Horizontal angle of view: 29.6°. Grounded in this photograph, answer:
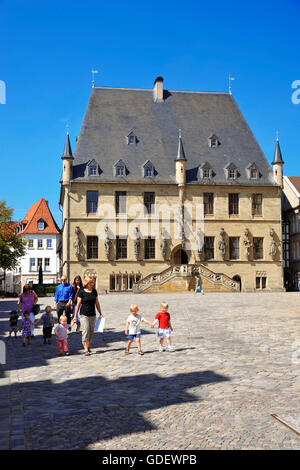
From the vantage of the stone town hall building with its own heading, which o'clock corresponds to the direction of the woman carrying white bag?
The woman carrying white bag is roughly at 12 o'clock from the stone town hall building.

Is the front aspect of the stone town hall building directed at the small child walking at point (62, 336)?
yes

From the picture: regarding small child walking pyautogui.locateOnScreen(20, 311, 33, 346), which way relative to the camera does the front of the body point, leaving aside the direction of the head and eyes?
toward the camera

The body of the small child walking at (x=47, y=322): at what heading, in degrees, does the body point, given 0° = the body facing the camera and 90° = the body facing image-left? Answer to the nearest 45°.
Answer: approximately 0°

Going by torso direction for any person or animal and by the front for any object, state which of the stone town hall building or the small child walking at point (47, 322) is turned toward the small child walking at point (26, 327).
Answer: the stone town hall building

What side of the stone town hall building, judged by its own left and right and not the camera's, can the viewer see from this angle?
front

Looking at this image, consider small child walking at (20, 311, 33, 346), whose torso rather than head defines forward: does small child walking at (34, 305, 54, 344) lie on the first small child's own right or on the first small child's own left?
on the first small child's own left

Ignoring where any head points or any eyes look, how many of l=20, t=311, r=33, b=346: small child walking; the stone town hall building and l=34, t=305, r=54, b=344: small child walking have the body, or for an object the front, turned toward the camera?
3

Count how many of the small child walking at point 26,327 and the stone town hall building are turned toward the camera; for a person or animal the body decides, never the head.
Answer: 2

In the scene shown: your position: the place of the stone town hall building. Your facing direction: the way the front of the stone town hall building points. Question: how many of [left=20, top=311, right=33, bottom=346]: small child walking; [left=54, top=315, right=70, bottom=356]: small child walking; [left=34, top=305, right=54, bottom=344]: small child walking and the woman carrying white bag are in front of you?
4

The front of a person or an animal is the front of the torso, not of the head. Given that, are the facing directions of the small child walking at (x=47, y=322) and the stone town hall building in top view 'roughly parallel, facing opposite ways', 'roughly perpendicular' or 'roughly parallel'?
roughly parallel

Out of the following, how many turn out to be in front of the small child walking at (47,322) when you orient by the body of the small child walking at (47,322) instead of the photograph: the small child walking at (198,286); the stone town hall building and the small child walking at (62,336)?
1

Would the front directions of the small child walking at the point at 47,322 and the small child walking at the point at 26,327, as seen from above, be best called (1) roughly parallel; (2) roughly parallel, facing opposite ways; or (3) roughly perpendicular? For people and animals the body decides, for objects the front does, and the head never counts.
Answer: roughly parallel

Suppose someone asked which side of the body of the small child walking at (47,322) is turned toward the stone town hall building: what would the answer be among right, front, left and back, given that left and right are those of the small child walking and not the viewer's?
back

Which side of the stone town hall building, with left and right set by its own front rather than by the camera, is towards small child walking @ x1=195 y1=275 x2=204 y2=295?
front

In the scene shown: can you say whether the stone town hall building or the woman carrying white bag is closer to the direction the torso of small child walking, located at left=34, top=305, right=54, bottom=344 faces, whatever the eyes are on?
the woman carrying white bag
